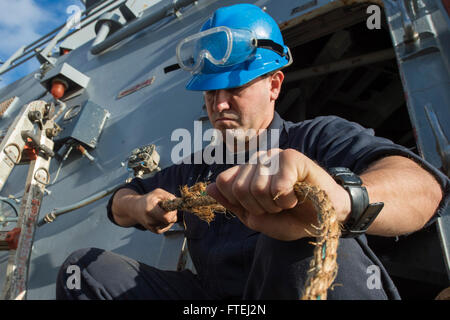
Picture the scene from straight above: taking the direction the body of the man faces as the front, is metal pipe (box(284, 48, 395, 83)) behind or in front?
behind

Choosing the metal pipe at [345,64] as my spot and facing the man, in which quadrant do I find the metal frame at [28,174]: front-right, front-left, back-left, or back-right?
front-right

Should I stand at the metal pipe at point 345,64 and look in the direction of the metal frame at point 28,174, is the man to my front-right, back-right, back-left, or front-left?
front-left

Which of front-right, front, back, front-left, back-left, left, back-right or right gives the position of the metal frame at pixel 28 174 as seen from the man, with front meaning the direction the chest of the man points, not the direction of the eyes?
right

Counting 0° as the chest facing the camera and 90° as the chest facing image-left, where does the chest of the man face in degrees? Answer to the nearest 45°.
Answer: approximately 45°
